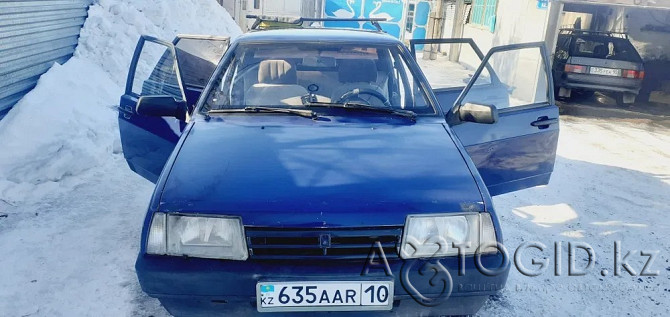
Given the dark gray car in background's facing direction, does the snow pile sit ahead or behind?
behind

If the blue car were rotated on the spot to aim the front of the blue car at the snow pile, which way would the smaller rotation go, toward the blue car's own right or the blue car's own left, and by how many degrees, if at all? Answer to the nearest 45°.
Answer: approximately 135° to the blue car's own right

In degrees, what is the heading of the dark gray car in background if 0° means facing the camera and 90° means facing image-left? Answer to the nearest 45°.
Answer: approximately 180°

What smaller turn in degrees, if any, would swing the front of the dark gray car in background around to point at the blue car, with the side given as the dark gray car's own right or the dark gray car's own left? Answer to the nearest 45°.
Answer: approximately 180°

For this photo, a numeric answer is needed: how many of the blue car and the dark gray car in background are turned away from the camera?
1

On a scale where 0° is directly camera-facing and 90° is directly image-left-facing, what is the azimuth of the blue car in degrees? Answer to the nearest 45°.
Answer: approximately 0°

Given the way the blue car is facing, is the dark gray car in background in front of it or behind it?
behind
